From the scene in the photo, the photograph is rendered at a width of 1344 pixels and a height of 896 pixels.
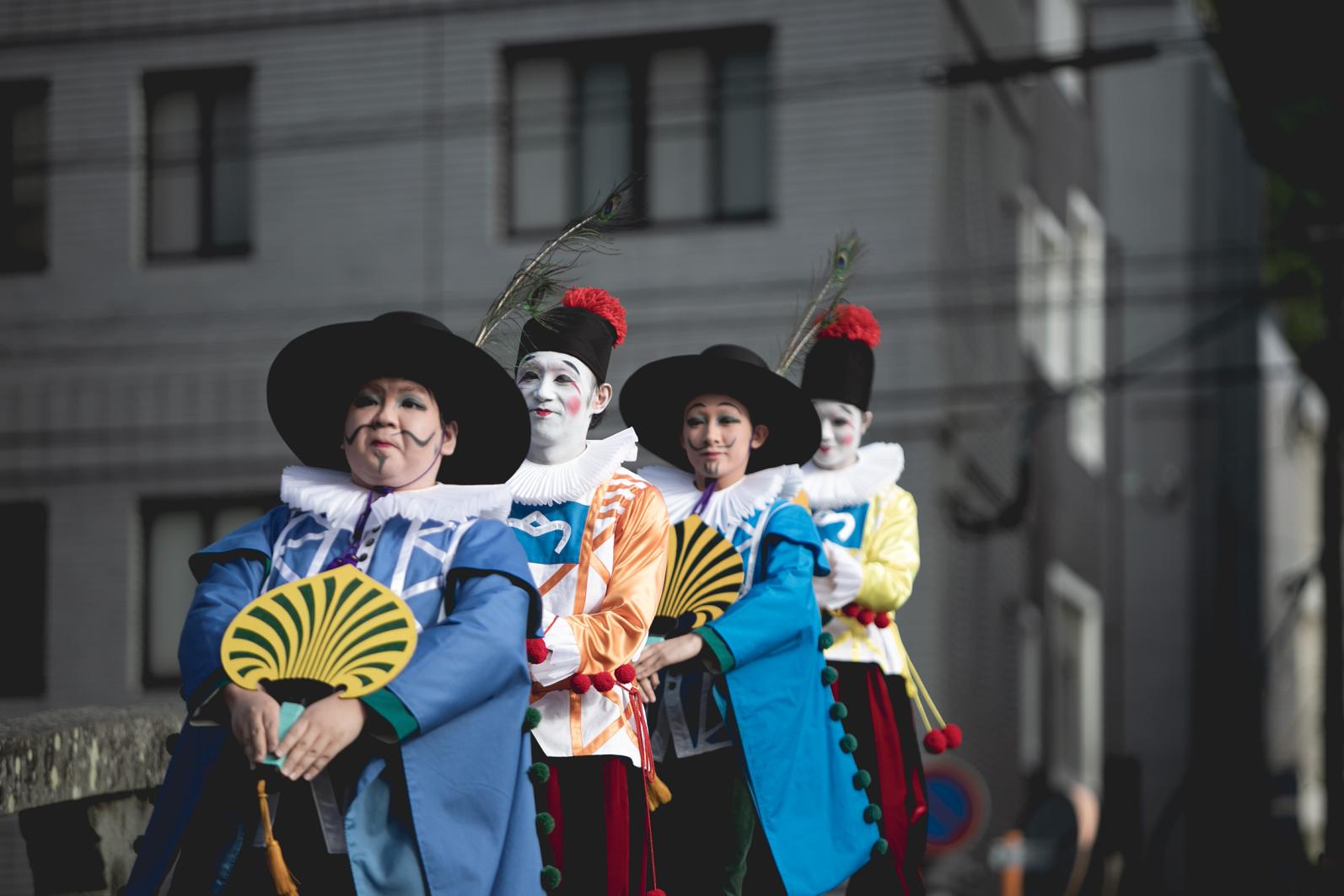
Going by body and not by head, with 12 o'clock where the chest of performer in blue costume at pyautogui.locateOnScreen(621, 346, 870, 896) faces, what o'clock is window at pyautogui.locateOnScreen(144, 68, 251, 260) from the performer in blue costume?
The window is roughly at 4 o'clock from the performer in blue costume.

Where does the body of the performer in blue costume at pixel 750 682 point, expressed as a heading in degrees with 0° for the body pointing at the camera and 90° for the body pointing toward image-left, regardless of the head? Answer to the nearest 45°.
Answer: approximately 45°

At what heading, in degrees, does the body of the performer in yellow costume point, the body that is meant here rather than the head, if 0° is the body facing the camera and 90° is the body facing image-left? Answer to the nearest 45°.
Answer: approximately 45°

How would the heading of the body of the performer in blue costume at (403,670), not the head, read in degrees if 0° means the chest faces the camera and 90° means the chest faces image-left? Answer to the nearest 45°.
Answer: approximately 45°

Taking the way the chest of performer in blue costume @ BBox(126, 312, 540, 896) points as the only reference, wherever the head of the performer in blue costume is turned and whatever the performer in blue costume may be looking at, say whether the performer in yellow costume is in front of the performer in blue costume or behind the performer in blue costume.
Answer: behind

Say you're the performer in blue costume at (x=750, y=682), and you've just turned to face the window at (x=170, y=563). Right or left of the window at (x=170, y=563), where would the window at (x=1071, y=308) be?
right

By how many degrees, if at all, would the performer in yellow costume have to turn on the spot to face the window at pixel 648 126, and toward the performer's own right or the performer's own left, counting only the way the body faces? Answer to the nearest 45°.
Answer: approximately 135° to the performer's own right

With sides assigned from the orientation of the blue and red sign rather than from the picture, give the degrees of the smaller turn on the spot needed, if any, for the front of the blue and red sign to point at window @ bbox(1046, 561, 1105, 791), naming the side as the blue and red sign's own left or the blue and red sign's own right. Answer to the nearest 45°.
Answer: approximately 180°

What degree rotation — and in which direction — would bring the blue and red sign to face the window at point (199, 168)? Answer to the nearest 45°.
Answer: approximately 135° to its right

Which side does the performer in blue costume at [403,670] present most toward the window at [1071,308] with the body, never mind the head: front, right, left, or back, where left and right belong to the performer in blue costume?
back
